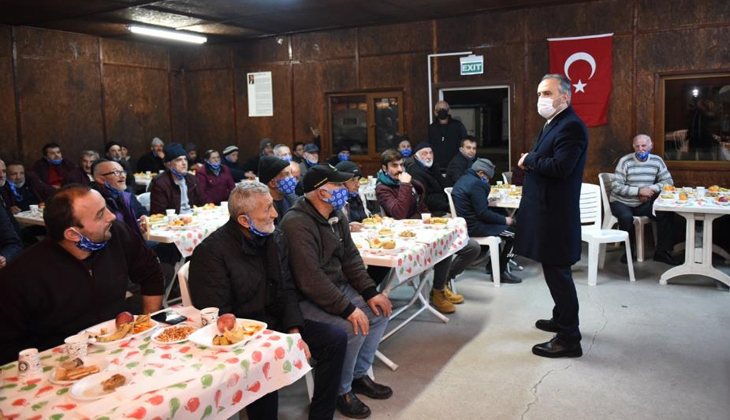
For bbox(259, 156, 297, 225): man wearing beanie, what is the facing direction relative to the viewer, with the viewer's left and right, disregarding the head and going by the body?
facing to the right of the viewer

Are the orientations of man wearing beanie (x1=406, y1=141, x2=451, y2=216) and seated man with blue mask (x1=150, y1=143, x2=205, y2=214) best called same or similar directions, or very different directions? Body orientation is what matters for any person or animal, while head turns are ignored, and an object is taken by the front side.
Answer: same or similar directions

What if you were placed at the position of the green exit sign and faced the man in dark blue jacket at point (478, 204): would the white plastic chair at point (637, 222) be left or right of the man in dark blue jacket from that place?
left

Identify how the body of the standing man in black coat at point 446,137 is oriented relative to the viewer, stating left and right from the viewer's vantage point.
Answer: facing the viewer

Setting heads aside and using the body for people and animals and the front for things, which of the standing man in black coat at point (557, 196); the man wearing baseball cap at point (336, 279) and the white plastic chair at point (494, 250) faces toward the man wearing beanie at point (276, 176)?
the standing man in black coat

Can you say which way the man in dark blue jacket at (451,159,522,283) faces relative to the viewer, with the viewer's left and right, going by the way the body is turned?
facing to the right of the viewer

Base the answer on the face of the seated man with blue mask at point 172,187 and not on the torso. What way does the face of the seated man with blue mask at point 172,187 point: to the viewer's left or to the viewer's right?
to the viewer's right

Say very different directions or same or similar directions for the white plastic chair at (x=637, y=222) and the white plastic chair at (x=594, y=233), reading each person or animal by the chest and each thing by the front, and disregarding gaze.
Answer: same or similar directions

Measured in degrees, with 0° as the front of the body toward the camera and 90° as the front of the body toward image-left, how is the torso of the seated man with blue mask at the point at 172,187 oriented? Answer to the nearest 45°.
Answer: approximately 315°

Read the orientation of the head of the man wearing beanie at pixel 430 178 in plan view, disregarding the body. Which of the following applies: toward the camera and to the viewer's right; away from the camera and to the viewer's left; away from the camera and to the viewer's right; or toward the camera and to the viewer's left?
toward the camera and to the viewer's right

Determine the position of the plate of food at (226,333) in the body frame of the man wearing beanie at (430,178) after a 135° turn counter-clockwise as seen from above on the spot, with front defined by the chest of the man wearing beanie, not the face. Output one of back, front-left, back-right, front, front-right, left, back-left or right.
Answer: back

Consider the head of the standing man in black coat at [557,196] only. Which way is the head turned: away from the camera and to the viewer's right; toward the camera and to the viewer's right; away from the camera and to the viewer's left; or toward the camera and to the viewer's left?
toward the camera and to the viewer's left

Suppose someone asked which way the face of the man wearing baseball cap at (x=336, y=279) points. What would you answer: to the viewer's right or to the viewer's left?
to the viewer's right

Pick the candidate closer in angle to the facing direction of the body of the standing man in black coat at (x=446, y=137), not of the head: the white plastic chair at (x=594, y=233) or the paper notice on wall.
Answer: the white plastic chair

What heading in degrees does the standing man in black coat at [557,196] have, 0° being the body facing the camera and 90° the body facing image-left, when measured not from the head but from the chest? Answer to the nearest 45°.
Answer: approximately 90°
